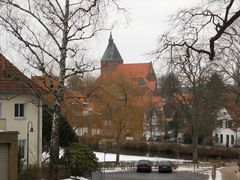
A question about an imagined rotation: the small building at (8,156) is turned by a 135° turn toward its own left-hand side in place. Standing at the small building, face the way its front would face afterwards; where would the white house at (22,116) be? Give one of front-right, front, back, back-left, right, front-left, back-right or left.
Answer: front-left

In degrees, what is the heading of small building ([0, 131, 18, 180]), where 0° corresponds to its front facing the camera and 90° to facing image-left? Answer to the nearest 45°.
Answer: approximately 0°
